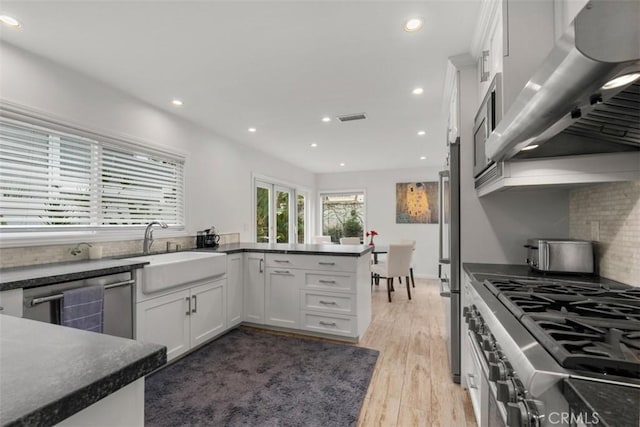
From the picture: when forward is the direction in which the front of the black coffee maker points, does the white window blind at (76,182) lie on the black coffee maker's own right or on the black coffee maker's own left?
on the black coffee maker's own right

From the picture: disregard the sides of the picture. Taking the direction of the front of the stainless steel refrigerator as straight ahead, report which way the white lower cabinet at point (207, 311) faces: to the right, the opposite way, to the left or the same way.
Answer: the opposite way

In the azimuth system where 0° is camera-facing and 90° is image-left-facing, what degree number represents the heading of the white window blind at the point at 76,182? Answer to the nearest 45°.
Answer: approximately 315°

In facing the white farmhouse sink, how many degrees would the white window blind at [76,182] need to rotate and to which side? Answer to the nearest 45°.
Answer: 0° — it already faces it

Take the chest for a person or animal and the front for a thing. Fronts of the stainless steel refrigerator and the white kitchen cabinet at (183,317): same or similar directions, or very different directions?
very different directions
